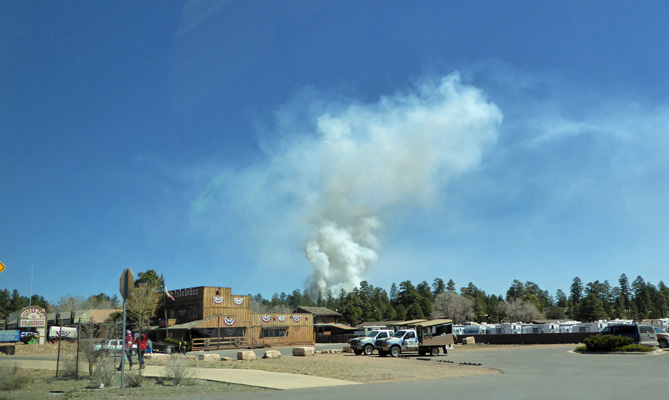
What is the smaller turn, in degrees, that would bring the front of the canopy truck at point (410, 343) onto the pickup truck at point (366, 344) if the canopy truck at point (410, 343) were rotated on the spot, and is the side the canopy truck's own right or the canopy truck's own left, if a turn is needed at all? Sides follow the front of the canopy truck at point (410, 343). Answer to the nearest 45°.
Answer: approximately 45° to the canopy truck's own right

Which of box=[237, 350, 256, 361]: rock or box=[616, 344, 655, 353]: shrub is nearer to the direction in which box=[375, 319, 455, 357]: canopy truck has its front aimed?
the rock

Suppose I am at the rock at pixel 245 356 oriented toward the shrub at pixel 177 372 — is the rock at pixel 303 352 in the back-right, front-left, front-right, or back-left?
back-left

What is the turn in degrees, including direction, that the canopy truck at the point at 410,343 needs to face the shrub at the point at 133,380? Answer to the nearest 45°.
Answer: approximately 45° to its left

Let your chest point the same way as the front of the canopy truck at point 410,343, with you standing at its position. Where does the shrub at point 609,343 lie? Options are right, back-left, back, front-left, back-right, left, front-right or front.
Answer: back-left

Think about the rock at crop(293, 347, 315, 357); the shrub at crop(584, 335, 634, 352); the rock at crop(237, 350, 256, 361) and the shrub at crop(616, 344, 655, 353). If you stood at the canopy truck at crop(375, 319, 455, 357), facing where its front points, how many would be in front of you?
2

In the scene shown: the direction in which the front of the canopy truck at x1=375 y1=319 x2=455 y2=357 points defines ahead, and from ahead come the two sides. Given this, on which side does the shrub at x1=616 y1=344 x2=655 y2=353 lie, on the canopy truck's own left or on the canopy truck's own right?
on the canopy truck's own left

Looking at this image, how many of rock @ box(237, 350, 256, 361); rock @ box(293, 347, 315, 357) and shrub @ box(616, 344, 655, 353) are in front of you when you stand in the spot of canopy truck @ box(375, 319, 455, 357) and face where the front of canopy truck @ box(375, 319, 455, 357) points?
2

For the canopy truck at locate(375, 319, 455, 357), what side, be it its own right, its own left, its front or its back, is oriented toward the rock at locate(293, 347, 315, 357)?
front

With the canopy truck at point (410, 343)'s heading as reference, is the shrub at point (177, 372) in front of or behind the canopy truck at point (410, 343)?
in front

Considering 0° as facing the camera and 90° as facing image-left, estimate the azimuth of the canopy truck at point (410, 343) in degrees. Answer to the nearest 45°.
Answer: approximately 45°

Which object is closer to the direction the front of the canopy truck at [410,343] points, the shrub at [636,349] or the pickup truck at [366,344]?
the pickup truck

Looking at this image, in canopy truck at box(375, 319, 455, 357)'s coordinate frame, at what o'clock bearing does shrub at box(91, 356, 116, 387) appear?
The shrub is roughly at 11 o'clock from the canopy truck.

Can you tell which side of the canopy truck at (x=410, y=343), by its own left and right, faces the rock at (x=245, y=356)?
front
